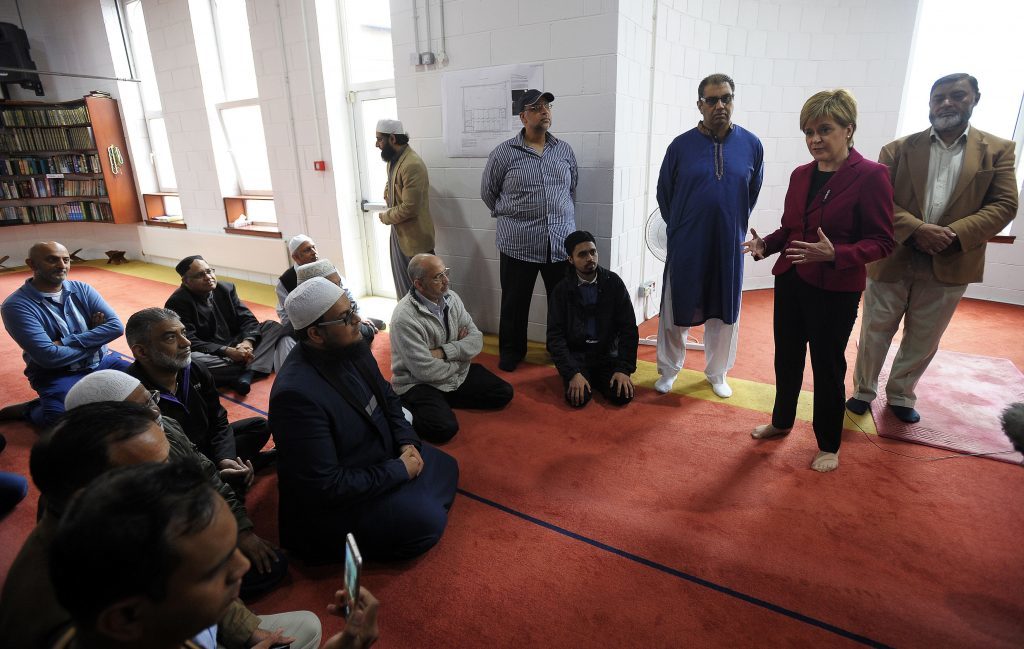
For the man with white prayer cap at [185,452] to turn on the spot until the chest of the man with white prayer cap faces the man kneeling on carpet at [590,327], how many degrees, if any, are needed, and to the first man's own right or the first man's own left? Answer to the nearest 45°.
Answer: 0° — they already face them

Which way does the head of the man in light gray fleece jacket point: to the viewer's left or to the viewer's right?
to the viewer's right

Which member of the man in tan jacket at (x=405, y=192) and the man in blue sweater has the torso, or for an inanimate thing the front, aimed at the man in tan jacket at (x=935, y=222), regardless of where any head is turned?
the man in blue sweater

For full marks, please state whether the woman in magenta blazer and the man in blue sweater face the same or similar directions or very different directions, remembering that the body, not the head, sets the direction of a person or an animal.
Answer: very different directions

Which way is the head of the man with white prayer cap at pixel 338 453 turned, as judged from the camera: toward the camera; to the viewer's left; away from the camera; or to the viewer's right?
to the viewer's right

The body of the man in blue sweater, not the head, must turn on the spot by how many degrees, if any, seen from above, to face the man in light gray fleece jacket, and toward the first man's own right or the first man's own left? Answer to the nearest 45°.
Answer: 0° — they already face them

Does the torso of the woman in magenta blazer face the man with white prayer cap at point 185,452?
yes

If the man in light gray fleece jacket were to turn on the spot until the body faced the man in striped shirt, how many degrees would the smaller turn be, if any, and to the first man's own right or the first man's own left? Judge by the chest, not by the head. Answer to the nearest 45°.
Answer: approximately 90° to the first man's own left

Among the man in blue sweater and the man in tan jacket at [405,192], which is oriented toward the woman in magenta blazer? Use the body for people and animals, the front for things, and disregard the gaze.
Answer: the man in blue sweater

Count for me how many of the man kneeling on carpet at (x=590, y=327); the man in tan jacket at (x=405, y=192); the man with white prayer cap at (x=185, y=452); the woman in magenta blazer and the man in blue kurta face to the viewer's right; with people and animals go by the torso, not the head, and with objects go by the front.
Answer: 1

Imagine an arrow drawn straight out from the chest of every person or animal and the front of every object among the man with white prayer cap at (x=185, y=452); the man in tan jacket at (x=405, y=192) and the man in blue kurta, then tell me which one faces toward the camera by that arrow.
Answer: the man in blue kurta

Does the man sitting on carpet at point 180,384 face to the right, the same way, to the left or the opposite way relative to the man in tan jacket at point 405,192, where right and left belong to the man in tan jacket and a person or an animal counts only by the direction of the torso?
the opposite way

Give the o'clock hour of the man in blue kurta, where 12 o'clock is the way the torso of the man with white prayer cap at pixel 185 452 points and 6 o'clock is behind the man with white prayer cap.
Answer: The man in blue kurta is roughly at 12 o'clock from the man with white prayer cap.

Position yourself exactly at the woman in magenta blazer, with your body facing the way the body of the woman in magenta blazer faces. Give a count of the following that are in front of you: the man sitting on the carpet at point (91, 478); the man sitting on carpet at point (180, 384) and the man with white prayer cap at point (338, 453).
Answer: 3

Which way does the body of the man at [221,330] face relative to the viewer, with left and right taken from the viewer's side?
facing the viewer and to the right of the viewer

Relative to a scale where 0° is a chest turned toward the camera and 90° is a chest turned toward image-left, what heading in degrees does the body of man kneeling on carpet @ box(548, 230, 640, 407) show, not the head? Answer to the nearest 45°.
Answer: approximately 0°

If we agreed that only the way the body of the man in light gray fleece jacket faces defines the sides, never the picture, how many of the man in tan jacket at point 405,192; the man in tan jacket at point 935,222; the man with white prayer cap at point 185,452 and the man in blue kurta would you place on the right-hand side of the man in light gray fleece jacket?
1

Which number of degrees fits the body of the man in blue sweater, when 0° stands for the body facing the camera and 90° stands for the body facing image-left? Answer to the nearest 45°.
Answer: approximately 315°
